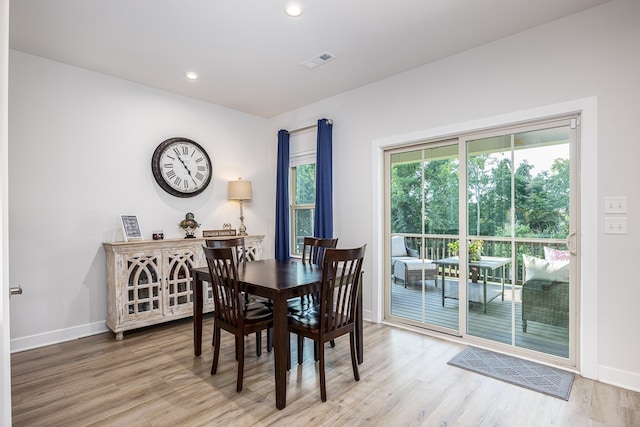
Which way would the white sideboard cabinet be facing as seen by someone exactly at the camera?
facing the viewer and to the right of the viewer

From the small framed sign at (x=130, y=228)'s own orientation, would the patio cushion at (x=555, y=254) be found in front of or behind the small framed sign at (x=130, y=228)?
in front

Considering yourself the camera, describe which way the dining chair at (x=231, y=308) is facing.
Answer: facing away from the viewer and to the right of the viewer

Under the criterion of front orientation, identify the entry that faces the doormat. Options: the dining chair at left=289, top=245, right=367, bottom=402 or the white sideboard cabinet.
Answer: the white sideboard cabinet

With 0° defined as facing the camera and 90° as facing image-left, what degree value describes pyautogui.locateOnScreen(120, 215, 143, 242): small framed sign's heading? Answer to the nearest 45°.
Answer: approximately 315°

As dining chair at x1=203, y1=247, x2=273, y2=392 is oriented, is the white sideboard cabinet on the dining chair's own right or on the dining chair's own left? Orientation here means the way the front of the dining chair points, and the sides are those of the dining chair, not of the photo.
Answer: on the dining chair's own left

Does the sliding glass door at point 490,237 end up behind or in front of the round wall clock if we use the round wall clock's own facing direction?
in front

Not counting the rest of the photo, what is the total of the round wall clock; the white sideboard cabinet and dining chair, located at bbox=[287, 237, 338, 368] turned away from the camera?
0

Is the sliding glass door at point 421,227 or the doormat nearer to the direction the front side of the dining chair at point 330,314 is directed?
the sliding glass door

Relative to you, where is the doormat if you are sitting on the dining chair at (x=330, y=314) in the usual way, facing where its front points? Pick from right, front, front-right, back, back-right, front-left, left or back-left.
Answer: back-right

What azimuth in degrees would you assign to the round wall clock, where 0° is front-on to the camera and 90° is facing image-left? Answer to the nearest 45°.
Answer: approximately 315°

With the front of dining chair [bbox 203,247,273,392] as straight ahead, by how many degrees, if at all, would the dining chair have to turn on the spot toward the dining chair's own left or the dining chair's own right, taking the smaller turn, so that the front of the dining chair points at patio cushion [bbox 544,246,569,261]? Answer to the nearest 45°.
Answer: approximately 45° to the dining chair's own right
